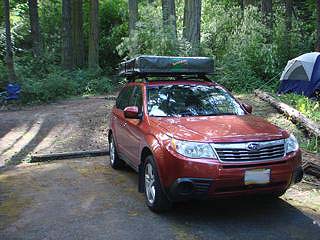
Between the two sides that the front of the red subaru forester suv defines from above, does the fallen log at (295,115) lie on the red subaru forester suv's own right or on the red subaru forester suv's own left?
on the red subaru forester suv's own left

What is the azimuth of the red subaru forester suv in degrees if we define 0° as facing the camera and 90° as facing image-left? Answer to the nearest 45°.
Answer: approximately 315°

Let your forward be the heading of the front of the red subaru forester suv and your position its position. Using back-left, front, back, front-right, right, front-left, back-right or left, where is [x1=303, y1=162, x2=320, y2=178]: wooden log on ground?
left

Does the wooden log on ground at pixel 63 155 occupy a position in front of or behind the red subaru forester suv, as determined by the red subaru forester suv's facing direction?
behind

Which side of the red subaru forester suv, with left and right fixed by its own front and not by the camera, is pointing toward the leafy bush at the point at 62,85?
back

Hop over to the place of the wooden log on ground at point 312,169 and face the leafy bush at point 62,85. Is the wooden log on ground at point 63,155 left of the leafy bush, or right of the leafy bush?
left

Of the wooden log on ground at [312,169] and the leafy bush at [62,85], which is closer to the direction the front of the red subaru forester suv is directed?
the wooden log on ground
